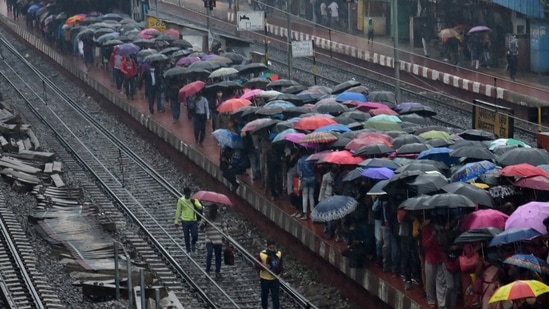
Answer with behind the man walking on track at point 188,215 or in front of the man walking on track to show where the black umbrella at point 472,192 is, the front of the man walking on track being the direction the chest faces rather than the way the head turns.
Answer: in front

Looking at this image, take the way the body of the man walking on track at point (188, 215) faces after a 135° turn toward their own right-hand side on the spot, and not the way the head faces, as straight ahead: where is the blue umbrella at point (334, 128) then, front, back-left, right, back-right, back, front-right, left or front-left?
back-right

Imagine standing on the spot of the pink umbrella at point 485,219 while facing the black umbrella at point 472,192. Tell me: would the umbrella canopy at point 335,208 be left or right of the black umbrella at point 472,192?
left

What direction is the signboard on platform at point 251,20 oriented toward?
toward the camera

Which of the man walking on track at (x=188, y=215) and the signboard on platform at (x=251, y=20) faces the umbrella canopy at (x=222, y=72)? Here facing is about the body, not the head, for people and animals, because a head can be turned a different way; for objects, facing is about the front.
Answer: the signboard on platform

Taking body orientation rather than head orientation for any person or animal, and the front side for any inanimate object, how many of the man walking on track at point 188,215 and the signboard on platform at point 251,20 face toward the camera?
2

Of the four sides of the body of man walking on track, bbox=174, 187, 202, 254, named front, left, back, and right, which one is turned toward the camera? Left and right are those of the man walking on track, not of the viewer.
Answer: front

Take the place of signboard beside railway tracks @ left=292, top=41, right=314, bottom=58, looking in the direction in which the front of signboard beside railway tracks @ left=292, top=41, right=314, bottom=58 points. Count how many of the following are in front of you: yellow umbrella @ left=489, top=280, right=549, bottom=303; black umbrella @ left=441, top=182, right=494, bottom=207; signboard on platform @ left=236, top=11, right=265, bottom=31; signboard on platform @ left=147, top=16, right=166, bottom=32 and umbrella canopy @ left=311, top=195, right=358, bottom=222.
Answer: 3

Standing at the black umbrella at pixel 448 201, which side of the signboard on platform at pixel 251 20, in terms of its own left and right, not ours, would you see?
front

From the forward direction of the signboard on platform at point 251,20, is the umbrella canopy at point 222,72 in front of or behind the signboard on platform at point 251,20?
in front
